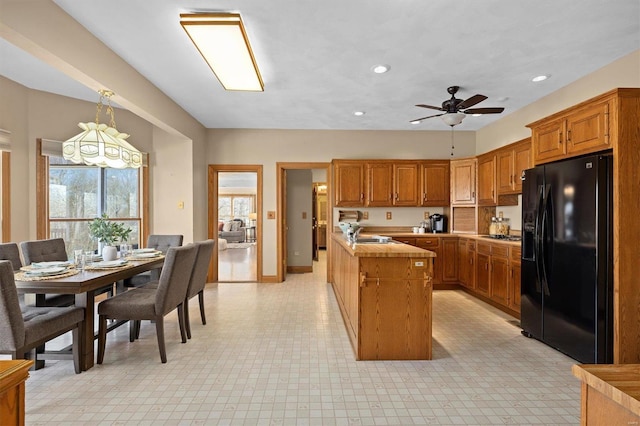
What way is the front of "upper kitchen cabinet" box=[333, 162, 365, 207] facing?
toward the camera

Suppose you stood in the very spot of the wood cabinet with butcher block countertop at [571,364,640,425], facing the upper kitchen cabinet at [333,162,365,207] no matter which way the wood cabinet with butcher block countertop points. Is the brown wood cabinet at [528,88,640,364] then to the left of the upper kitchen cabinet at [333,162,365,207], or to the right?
right

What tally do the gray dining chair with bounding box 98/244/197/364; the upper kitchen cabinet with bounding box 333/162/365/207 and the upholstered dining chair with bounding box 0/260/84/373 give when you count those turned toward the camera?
1

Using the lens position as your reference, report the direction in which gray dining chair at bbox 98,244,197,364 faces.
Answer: facing away from the viewer and to the left of the viewer

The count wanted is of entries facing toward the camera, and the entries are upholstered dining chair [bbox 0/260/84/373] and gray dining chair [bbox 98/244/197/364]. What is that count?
0

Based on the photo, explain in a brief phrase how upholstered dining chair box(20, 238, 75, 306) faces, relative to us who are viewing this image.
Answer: facing the viewer and to the right of the viewer

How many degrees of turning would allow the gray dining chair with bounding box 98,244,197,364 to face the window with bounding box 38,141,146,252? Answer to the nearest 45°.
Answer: approximately 45° to its right

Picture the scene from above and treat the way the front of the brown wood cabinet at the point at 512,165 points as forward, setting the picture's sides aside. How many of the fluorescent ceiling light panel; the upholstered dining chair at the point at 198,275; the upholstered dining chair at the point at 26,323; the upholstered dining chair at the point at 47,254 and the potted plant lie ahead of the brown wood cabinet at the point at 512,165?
5

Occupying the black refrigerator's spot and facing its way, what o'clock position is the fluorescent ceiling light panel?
The fluorescent ceiling light panel is roughly at 12 o'clock from the black refrigerator.

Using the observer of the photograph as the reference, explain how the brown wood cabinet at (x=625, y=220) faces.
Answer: facing the viewer and to the left of the viewer

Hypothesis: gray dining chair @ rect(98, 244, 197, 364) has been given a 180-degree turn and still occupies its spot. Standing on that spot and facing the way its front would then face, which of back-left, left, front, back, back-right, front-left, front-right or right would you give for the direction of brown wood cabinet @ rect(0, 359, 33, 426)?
front-right

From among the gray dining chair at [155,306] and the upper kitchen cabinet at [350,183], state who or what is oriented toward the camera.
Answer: the upper kitchen cabinet

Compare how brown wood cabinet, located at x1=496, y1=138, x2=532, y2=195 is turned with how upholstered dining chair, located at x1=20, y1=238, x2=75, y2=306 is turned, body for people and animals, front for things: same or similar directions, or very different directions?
very different directions

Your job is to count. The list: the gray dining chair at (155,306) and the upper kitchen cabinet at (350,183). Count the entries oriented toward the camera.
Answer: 1

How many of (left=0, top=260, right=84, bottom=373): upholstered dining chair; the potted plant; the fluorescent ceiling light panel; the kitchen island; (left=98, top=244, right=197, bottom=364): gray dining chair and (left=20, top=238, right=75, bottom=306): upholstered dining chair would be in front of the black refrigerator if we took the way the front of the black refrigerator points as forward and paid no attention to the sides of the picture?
6

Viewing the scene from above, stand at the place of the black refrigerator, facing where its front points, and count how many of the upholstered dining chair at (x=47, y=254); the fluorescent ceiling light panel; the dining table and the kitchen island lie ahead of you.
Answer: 4
